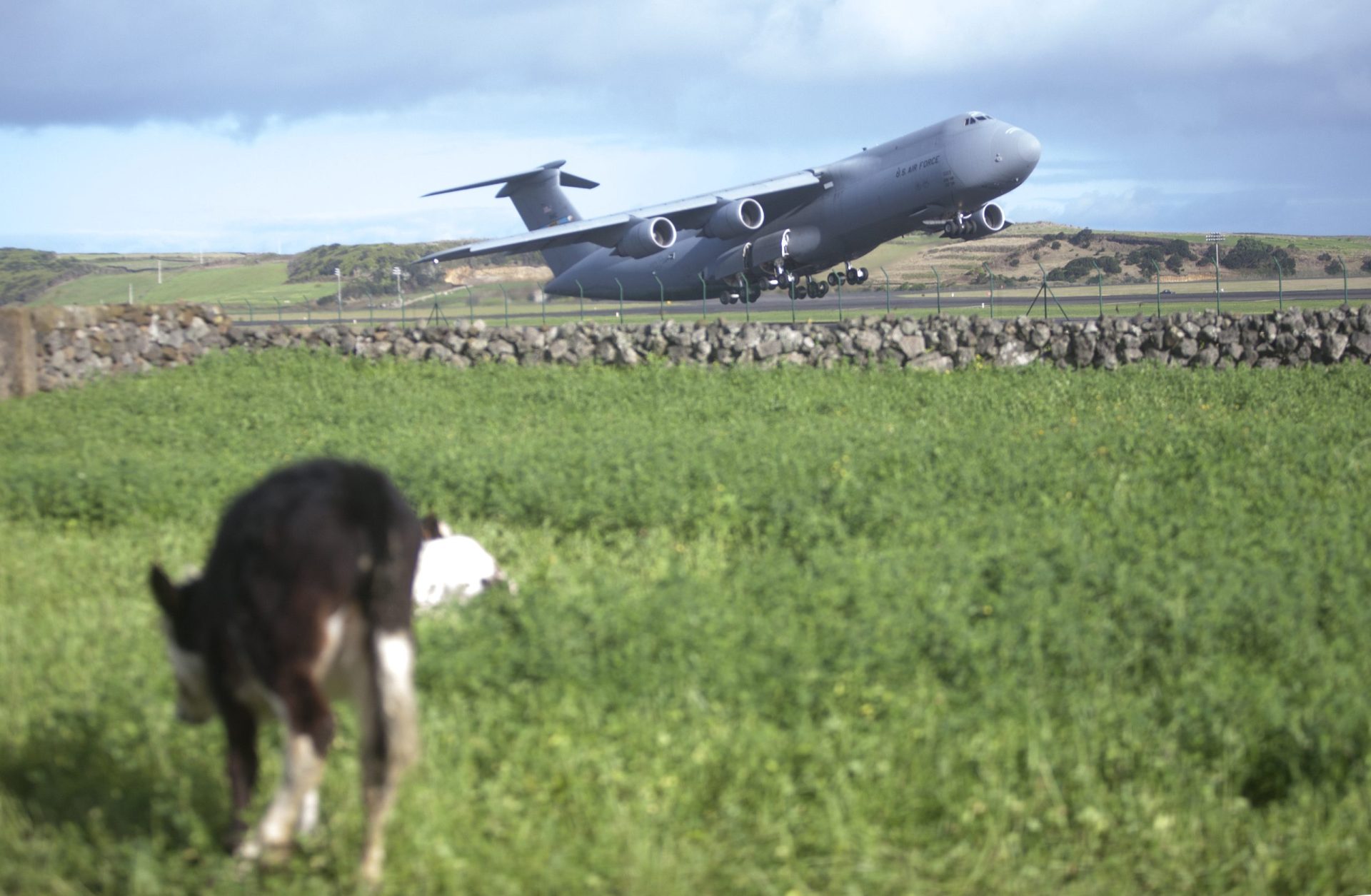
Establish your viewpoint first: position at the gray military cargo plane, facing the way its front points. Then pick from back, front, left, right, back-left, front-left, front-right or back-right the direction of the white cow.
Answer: front-right

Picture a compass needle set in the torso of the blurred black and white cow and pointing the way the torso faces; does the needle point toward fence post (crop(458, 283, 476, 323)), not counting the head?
no

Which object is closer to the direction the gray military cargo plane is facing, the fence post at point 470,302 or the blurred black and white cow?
the blurred black and white cow

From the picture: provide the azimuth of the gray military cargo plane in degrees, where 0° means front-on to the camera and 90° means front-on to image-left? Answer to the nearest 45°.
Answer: approximately 315°

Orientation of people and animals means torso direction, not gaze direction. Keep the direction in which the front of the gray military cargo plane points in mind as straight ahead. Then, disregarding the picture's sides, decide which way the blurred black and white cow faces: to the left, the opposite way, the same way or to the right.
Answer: the opposite way

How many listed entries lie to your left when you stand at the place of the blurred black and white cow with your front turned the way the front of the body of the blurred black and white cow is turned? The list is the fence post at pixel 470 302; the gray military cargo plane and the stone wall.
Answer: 0

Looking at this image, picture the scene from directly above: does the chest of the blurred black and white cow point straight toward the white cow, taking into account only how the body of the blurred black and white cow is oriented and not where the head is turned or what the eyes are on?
no

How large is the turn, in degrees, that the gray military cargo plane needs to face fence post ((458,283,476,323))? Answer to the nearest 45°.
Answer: approximately 135° to its right
